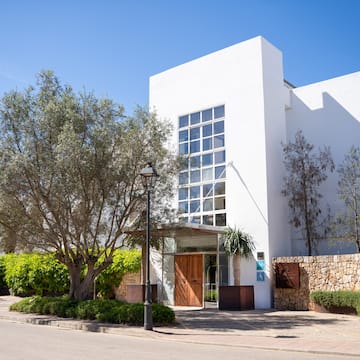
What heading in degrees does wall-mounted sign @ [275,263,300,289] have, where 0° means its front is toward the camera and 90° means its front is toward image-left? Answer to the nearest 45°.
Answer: approximately 0°

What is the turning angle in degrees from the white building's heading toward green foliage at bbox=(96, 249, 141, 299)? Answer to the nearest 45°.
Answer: approximately 45° to its right

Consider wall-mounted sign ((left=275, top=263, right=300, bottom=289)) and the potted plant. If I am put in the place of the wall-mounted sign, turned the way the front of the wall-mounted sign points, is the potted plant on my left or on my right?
on my right

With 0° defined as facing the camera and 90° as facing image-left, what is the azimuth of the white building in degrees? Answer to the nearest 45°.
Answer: approximately 45°

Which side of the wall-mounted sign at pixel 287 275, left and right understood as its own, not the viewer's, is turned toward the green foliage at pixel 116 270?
right

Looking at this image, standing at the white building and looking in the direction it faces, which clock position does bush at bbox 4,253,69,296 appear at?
The bush is roughly at 2 o'clock from the white building.
